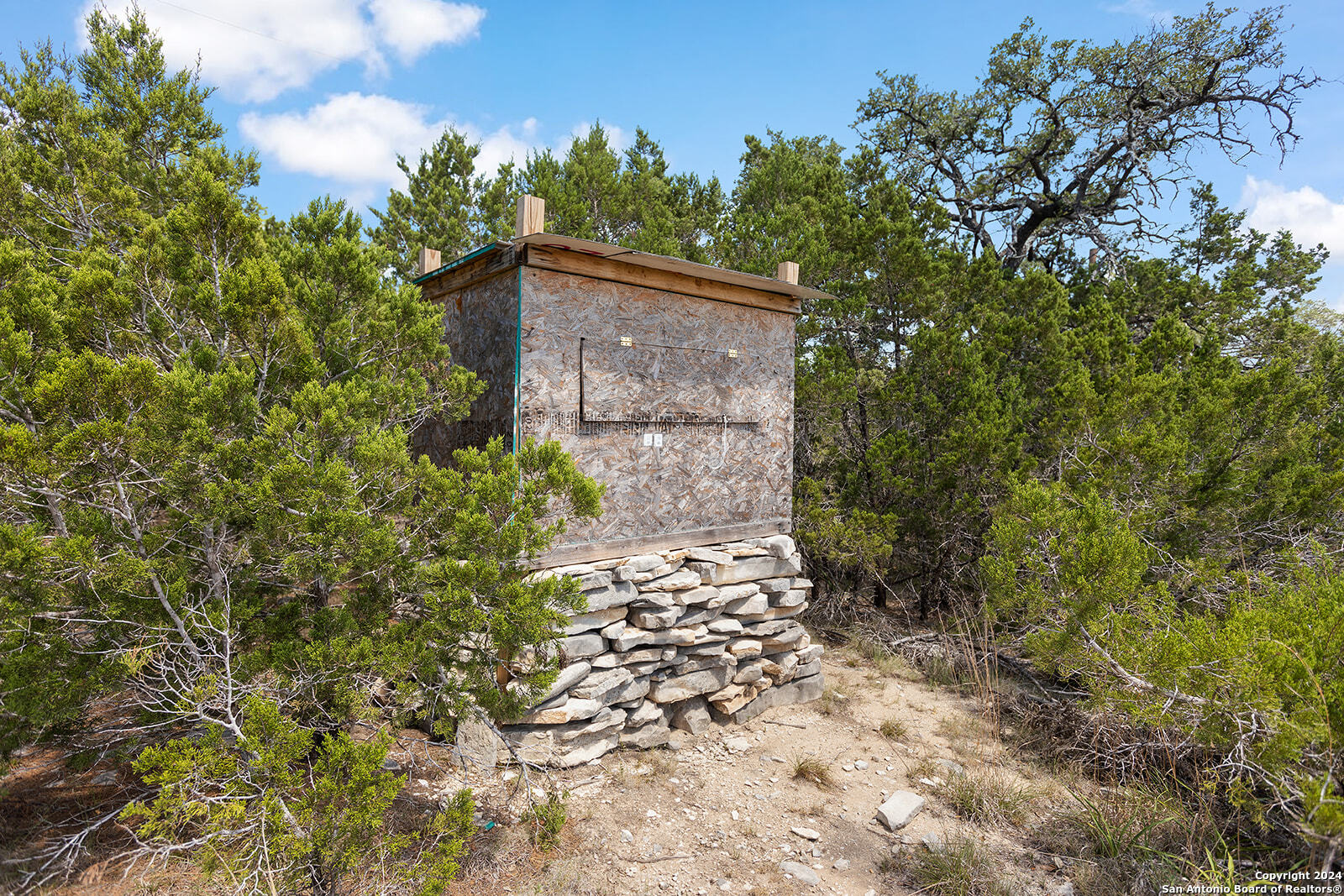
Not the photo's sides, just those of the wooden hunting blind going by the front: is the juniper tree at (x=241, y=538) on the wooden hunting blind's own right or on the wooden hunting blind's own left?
on the wooden hunting blind's own right

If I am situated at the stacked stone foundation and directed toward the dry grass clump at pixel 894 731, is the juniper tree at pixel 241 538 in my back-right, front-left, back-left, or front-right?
back-right

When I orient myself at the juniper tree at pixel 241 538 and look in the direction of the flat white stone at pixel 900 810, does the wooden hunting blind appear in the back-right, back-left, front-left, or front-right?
front-left

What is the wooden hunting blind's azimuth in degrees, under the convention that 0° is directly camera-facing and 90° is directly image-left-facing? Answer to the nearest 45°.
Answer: approximately 315°

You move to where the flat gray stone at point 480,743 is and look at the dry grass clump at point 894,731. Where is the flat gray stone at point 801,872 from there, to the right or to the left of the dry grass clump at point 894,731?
right
